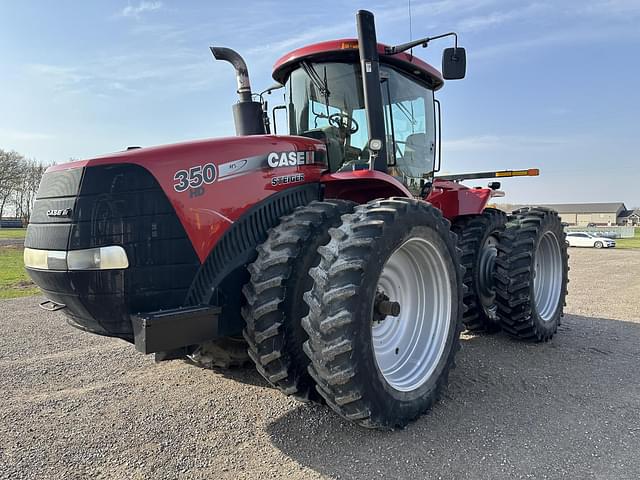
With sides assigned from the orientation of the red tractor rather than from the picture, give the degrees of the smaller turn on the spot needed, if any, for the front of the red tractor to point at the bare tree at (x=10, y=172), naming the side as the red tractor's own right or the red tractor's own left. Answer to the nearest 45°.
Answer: approximately 90° to the red tractor's own right

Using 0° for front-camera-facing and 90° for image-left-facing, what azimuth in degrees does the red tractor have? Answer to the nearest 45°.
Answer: approximately 45°

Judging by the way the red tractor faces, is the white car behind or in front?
behind

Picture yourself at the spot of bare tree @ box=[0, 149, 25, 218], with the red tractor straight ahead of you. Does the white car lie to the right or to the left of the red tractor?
left
